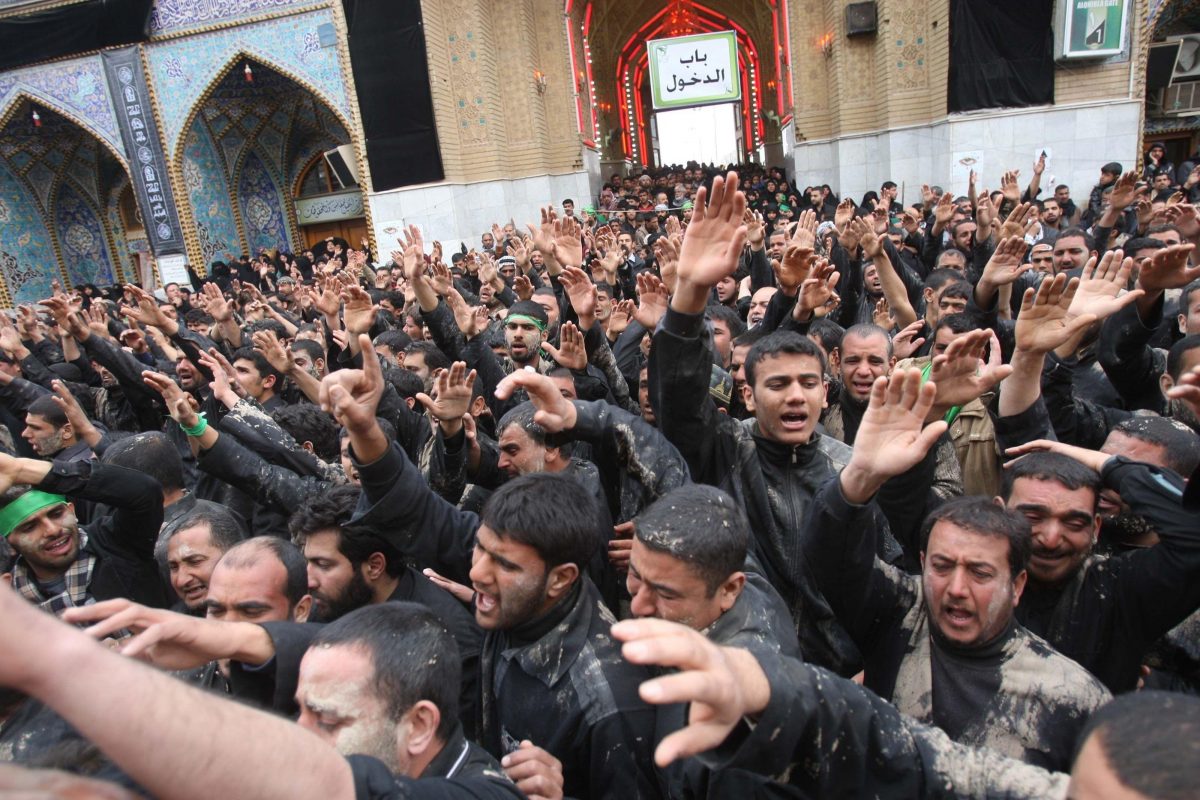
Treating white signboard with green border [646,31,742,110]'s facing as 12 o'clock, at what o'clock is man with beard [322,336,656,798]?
The man with beard is roughly at 12 o'clock from the white signboard with green border.

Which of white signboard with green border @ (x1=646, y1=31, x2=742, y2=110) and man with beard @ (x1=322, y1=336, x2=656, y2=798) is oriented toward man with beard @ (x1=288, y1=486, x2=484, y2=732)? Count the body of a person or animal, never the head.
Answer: the white signboard with green border

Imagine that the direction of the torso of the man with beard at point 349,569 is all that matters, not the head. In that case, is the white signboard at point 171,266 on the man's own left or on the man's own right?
on the man's own right

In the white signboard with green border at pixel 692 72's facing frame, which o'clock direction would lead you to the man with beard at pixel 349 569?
The man with beard is roughly at 12 o'clock from the white signboard with green border.

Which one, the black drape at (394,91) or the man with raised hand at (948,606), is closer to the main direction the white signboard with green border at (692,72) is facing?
the man with raised hand

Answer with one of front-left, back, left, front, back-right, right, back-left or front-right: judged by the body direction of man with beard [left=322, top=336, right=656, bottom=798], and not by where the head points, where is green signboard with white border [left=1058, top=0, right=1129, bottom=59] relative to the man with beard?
back

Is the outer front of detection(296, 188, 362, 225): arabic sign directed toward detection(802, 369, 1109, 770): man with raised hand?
yes
